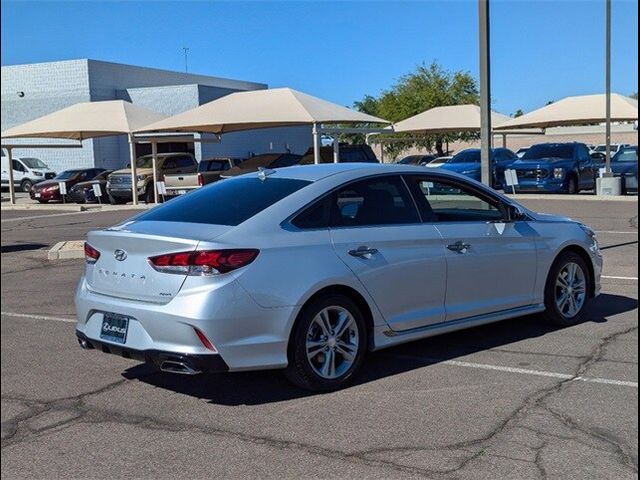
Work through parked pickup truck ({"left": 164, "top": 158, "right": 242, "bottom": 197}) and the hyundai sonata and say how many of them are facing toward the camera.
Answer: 0

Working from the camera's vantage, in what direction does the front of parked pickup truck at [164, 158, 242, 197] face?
facing away from the viewer and to the right of the viewer

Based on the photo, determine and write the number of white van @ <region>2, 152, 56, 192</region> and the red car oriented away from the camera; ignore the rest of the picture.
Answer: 0

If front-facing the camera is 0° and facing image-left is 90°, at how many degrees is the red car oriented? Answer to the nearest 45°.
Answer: approximately 45°

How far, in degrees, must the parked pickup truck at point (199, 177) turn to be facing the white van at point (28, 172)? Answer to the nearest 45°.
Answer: approximately 90° to its left

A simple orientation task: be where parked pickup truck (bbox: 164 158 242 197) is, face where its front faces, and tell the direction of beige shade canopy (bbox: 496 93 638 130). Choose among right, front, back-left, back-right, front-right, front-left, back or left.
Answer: front-right

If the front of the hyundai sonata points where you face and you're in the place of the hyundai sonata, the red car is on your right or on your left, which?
on your left

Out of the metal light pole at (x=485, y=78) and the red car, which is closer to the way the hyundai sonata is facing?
the metal light pole
